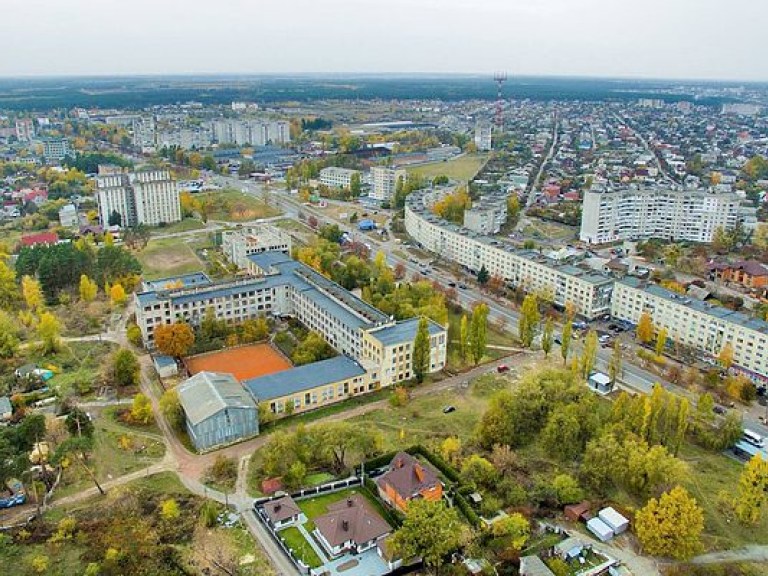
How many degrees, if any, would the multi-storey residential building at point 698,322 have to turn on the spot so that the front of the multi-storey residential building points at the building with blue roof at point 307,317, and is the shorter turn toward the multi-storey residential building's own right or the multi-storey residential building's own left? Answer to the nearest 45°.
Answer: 0° — it already faces it

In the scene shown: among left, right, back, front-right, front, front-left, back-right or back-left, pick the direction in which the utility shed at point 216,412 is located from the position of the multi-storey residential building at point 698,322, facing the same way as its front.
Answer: front

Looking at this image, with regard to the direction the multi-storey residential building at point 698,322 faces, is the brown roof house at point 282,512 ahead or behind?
ahead

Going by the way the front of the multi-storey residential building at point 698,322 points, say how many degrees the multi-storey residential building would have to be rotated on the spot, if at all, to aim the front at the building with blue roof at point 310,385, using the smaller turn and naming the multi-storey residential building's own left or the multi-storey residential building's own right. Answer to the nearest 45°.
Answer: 0° — it already faces it

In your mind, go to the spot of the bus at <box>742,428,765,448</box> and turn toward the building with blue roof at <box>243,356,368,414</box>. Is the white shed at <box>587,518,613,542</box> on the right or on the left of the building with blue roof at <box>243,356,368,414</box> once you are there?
left

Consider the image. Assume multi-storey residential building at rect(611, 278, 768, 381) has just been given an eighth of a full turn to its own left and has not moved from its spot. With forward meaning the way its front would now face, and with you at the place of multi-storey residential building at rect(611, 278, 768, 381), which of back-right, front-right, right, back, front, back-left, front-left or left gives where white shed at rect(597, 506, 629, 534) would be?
front

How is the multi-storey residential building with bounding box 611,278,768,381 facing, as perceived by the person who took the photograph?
facing the viewer and to the left of the viewer

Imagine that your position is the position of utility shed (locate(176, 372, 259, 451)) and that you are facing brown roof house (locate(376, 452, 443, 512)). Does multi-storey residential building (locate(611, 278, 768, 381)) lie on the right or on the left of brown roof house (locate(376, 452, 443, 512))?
left

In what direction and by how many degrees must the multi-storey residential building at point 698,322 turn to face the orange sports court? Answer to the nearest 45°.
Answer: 0° — it already faces it

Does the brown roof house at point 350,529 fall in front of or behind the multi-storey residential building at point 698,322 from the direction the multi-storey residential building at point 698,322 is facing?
in front
